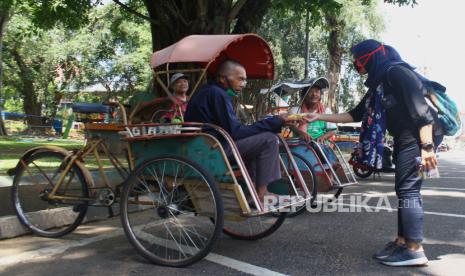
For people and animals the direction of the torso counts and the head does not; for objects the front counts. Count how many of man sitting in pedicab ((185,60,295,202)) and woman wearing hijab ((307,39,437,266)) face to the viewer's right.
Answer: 1

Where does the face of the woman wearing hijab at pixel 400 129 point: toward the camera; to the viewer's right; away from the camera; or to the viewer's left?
to the viewer's left

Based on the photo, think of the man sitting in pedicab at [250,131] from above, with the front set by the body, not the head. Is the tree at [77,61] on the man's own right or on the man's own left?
on the man's own left

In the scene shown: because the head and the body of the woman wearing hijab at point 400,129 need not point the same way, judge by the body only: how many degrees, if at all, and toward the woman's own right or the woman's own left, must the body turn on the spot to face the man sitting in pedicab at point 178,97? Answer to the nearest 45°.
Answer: approximately 45° to the woman's own right

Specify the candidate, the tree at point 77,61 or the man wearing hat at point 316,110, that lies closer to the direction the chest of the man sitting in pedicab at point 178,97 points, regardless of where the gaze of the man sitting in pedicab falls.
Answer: the man wearing hat

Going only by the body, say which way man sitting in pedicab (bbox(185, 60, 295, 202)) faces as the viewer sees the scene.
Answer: to the viewer's right

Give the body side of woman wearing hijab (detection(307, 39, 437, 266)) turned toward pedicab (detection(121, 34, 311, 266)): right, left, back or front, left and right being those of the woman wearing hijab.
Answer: front

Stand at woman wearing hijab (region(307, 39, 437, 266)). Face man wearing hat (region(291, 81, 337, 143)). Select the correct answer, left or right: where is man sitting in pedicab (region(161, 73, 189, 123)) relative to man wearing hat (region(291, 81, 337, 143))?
left

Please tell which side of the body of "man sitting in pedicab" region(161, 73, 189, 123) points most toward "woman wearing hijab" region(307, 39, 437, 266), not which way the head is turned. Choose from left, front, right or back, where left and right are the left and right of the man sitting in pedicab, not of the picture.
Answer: front

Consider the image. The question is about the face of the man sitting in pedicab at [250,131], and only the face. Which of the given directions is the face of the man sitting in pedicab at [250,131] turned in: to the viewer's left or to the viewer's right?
to the viewer's right

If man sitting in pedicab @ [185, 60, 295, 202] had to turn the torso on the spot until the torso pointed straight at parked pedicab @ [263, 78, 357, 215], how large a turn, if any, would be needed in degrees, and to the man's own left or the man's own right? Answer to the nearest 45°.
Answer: approximately 45° to the man's own left

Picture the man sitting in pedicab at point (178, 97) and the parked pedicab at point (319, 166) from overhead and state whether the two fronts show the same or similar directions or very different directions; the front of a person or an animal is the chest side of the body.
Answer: same or similar directions

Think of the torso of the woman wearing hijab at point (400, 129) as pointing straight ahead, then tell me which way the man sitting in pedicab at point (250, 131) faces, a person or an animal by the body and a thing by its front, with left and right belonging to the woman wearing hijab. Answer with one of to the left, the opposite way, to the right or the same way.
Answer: the opposite way

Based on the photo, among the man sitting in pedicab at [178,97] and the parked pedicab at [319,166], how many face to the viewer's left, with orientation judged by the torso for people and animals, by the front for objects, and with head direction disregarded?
0

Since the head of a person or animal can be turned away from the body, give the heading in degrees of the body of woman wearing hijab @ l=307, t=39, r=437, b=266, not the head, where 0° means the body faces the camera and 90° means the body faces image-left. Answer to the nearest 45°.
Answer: approximately 90°

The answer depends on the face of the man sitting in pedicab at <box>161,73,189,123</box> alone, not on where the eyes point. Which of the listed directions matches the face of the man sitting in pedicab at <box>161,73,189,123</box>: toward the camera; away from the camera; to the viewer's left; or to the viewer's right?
toward the camera

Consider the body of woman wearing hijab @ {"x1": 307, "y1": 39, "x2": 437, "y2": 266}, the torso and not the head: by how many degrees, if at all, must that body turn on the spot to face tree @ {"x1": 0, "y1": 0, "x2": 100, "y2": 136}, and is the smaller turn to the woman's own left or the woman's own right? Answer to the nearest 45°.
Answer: approximately 45° to the woman's own right

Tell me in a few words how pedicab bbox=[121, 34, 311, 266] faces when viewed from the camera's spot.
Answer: facing the viewer and to the right of the viewer

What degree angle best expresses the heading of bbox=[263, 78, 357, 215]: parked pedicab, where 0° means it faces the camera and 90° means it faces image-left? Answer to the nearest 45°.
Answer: approximately 315°
